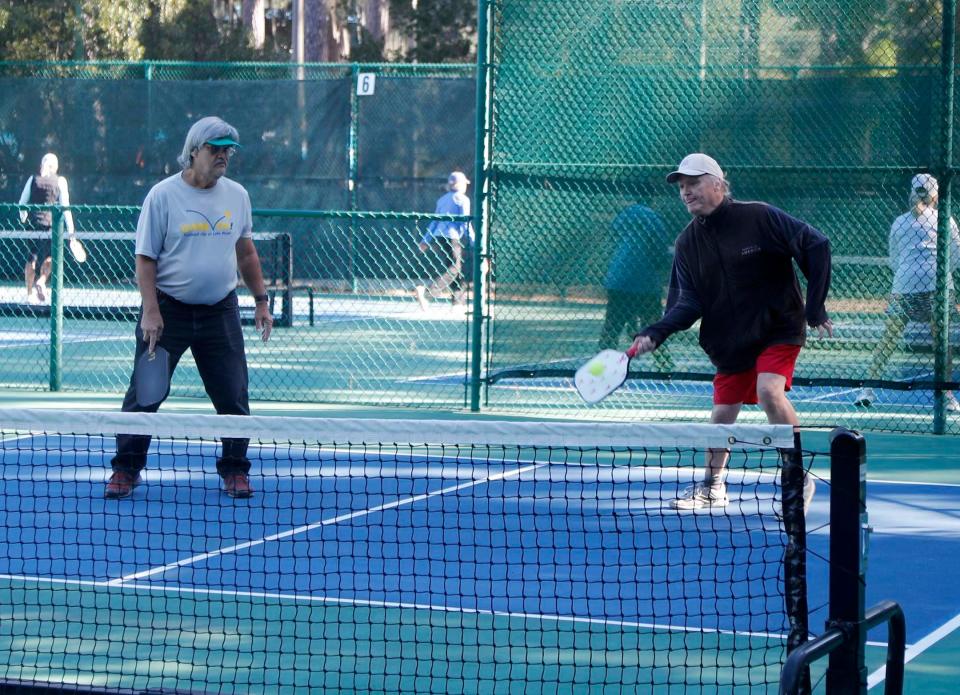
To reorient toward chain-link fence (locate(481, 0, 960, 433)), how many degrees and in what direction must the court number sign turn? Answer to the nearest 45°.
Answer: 0° — it already faces it

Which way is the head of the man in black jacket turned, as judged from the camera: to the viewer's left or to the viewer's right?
to the viewer's left

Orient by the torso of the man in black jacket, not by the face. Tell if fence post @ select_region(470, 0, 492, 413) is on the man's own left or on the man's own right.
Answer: on the man's own right

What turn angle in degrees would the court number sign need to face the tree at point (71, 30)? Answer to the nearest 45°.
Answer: approximately 135° to its right

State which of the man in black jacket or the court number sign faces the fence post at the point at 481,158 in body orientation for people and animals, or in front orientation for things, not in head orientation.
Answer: the court number sign

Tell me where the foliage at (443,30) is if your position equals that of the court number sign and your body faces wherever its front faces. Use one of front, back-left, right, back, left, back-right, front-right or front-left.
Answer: back

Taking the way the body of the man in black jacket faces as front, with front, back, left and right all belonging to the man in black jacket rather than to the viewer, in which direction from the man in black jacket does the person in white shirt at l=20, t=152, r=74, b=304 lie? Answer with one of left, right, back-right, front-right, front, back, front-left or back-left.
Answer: right

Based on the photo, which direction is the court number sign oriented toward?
toward the camera

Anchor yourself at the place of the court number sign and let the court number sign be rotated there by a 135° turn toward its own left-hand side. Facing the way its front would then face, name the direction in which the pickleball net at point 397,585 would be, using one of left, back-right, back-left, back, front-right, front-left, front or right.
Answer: back-right

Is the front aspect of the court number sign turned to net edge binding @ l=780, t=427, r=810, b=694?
yes

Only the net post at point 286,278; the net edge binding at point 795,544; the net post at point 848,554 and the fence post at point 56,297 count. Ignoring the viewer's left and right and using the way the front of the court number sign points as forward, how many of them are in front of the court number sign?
4

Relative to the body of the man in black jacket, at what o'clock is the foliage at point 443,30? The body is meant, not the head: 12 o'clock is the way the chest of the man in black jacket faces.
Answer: The foliage is roughly at 4 o'clock from the man in black jacket.

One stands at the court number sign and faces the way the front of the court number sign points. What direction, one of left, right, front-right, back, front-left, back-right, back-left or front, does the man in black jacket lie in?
front

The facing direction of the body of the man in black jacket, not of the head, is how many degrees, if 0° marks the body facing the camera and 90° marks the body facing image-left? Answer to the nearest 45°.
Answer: approximately 45°

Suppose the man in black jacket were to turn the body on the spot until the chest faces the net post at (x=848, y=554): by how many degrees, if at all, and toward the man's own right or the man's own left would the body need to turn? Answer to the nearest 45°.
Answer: approximately 45° to the man's own left

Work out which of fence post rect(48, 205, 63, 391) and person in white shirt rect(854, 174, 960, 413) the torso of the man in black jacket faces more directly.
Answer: the fence post

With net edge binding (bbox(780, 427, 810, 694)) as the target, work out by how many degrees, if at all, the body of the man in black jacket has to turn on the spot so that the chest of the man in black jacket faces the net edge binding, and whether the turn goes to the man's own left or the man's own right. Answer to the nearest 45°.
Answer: approximately 45° to the man's own left
